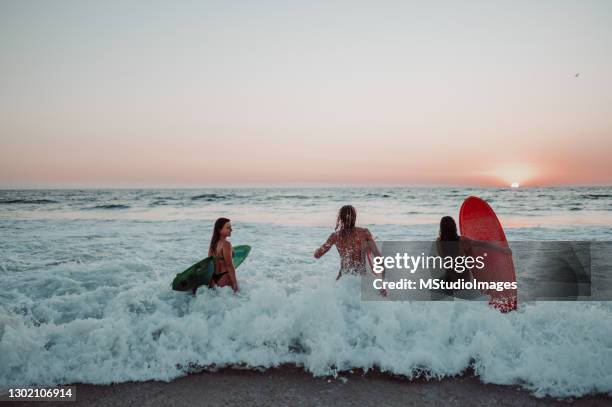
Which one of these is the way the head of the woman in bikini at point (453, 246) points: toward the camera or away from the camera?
away from the camera

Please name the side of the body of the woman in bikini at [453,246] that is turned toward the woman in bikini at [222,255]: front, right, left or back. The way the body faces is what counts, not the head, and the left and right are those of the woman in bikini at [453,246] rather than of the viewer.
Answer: left

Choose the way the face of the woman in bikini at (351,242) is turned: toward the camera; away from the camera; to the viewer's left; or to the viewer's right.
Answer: away from the camera

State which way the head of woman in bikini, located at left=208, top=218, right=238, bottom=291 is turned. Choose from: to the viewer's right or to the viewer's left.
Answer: to the viewer's right

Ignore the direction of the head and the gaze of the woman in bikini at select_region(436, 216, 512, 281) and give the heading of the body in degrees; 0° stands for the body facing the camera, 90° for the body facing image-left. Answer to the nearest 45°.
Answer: approximately 180°
